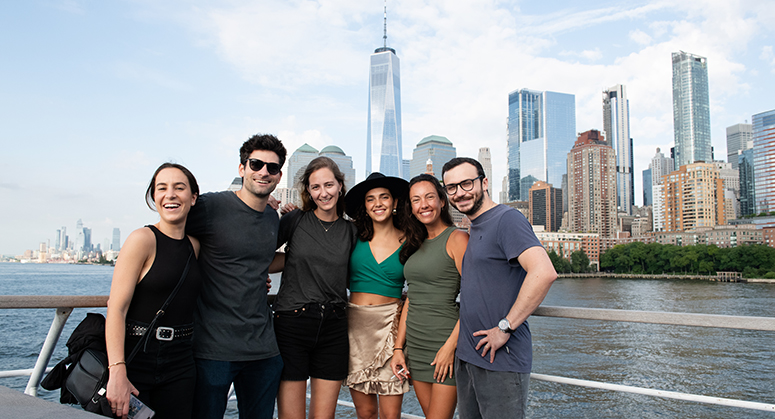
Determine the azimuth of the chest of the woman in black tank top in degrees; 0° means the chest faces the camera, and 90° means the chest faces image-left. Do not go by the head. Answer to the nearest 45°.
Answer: approximately 315°

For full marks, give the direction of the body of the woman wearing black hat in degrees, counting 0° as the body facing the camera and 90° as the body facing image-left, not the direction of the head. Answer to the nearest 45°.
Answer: approximately 0°

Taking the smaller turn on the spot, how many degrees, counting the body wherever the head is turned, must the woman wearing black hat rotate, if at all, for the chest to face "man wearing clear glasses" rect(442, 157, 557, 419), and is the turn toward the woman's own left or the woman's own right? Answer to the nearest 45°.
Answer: approximately 45° to the woman's own left

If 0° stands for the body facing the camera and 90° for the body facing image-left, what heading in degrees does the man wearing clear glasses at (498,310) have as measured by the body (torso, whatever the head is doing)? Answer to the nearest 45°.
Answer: approximately 45°

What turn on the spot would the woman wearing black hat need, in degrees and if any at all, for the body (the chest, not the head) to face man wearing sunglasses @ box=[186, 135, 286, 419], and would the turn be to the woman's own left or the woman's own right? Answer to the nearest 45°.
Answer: approximately 45° to the woman's own right

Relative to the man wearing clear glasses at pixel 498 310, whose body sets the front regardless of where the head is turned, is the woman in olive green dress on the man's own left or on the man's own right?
on the man's own right

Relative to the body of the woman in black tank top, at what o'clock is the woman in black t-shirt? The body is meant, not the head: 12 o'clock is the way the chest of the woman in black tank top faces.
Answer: The woman in black t-shirt is roughly at 10 o'clock from the woman in black tank top.

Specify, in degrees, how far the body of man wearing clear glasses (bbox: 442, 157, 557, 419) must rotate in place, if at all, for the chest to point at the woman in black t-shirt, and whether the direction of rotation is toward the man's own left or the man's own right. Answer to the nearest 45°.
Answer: approximately 45° to the man's own right

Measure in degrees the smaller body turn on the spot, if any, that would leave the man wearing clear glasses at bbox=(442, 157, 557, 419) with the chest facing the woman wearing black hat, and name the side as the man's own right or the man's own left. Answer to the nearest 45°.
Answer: approximately 90° to the man's own right
